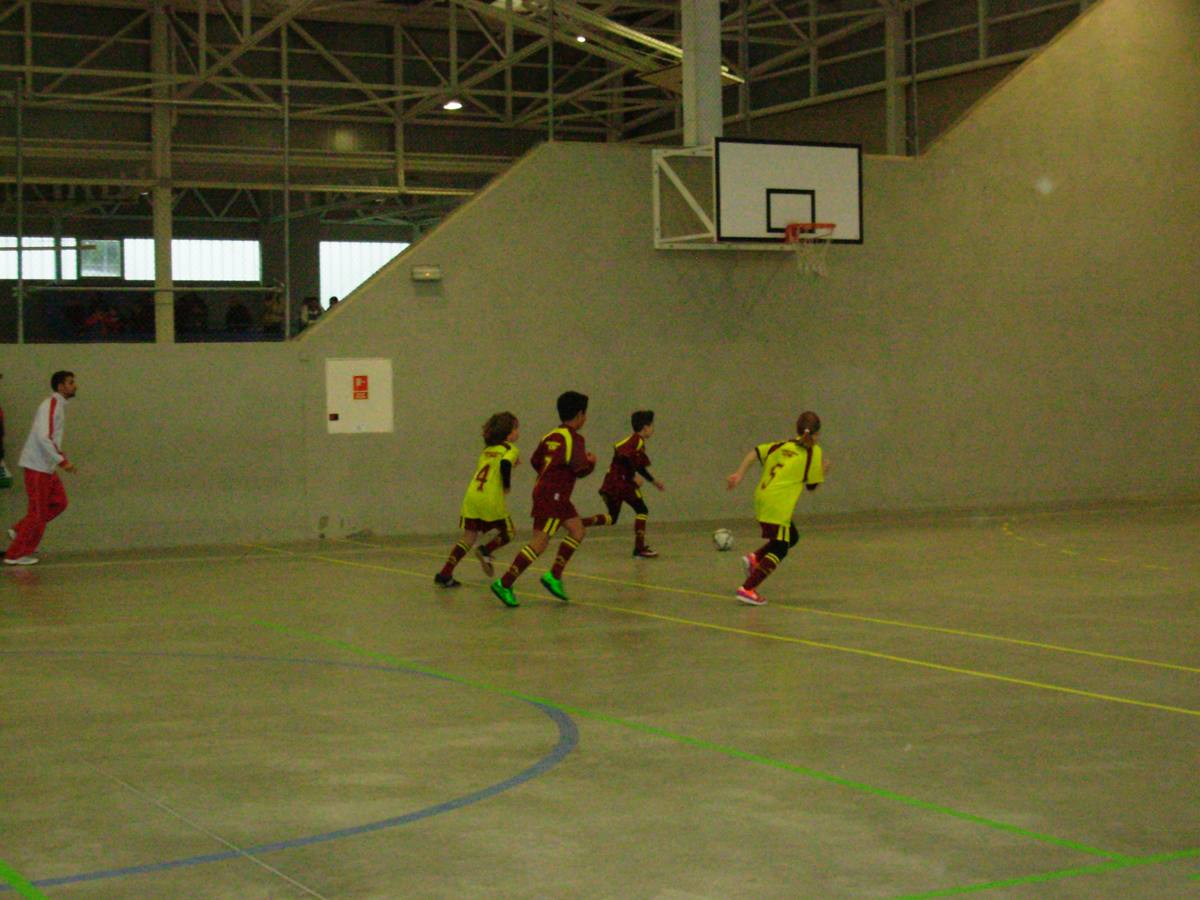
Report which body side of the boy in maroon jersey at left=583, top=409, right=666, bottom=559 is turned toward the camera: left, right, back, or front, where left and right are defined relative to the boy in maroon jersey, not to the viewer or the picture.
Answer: right

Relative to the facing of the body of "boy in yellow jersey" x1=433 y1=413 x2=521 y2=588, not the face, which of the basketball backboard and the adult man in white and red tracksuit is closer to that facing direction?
the basketball backboard

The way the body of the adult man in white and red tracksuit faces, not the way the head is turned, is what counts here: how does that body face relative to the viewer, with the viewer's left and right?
facing to the right of the viewer

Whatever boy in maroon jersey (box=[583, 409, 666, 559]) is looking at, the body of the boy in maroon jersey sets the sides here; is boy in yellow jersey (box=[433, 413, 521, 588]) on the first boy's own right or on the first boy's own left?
on the first boy's own right

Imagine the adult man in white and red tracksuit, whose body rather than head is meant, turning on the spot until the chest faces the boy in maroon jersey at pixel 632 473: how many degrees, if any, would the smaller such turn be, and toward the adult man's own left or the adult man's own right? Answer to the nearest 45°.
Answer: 0° — they already face them

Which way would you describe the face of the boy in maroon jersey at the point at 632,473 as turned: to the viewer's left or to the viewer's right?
to the viewer's right

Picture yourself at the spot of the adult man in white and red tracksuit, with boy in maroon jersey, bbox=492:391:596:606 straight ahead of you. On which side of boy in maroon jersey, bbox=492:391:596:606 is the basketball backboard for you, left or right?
left

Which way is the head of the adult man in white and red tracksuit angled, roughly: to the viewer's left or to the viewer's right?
to the viewer's right

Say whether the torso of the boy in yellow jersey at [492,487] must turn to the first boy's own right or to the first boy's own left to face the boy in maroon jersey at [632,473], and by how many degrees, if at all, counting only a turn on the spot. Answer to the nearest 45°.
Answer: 0° — they already face them

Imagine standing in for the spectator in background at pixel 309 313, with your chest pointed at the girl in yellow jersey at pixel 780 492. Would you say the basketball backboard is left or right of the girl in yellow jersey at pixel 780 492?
left

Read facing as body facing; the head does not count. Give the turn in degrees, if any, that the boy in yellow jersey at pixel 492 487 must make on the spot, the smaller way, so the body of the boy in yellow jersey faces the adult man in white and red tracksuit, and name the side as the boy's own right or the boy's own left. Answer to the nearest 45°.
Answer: approximately 90° to the boy's own left

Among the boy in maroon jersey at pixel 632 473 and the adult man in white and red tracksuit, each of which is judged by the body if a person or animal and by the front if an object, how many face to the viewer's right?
2

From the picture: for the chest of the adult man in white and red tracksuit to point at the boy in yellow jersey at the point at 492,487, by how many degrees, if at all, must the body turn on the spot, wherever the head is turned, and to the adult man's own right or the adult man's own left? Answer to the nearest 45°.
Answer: approximately 45° to the adult man's own right

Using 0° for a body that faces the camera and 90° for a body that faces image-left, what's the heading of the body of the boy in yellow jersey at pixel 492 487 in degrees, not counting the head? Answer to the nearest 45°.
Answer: approximately 225°

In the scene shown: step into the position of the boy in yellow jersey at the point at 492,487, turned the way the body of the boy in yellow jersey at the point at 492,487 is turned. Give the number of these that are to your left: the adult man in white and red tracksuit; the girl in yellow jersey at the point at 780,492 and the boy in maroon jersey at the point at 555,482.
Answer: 1

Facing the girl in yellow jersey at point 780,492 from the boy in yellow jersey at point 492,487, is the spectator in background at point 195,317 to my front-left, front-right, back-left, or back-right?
back-left
